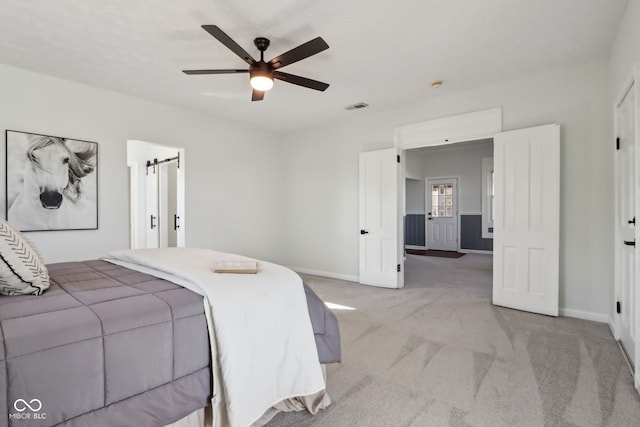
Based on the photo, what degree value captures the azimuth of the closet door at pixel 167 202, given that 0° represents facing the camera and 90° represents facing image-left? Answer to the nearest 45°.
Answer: approximately 45°

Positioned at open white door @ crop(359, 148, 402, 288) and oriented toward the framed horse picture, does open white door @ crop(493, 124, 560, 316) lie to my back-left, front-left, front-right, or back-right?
back-left

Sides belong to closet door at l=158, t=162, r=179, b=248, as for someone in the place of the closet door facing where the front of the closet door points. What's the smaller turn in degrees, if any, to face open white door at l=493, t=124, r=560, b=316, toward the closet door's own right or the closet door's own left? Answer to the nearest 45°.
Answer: approximately 90° to the closet door's own left

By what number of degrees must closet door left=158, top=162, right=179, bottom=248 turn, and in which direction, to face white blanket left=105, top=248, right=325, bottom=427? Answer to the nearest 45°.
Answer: approximately 45° to its left
